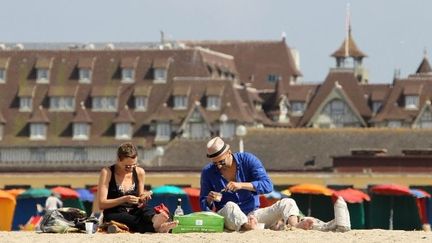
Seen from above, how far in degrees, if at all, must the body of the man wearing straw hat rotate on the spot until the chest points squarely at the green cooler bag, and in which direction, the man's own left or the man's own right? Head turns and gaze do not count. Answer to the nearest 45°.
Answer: approximately 90° to the man's own right

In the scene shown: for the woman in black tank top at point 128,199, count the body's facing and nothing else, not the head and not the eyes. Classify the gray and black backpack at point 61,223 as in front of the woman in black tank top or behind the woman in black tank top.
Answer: behind

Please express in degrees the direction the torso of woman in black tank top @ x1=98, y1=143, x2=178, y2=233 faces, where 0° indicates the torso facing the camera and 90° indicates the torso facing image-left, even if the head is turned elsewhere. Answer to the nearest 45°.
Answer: approximately 315°

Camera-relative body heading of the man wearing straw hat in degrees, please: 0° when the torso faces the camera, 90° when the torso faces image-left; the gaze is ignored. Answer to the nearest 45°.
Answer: approximately 0°
